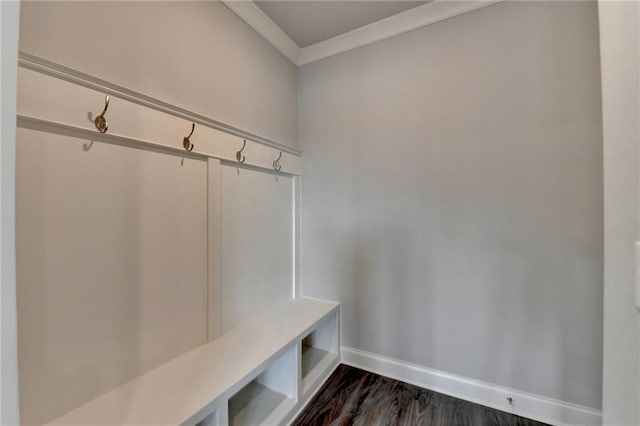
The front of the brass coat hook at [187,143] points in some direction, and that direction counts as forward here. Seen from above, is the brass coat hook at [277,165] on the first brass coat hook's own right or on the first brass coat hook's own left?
on the first brass coat hook's own left

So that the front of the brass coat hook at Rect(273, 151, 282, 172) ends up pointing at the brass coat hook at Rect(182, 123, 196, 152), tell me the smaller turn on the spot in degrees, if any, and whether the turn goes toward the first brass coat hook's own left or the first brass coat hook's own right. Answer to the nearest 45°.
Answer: approximately 90° to the first brass coat hook's own right

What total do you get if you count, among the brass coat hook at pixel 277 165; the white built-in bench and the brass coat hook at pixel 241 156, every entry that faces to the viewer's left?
0

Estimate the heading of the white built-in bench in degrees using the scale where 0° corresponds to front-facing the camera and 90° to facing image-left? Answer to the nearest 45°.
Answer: approximately 315°

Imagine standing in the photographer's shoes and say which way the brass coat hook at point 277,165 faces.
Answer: facing the viewer and to the right of the viewer

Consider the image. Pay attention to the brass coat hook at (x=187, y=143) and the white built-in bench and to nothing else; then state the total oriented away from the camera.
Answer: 0

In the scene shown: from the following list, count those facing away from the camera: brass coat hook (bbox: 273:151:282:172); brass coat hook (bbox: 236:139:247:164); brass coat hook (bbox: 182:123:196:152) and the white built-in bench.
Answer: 0

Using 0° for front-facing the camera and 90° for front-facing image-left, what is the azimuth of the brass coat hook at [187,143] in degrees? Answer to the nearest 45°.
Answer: approximately 315°

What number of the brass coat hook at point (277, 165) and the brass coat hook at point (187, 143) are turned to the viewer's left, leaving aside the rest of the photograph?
0

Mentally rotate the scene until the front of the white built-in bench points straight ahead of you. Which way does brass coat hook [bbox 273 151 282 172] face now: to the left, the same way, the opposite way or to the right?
the same way
